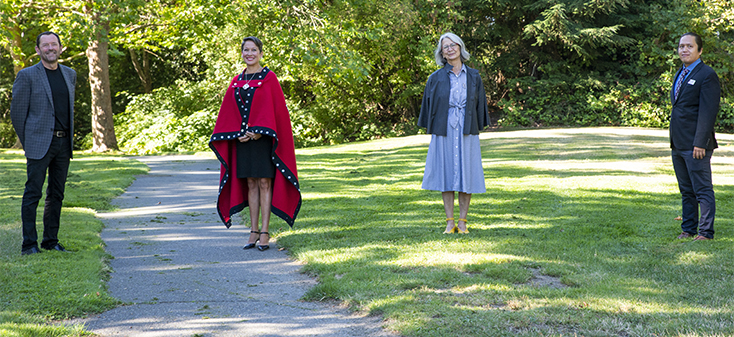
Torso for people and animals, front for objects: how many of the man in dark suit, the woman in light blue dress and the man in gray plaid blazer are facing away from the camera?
0

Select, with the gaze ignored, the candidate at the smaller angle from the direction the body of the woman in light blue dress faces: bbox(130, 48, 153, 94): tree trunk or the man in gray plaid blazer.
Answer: the man in gray plaid blazer

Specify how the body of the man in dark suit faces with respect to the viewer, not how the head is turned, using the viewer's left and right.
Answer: facing the viewer and to the left of the viewer

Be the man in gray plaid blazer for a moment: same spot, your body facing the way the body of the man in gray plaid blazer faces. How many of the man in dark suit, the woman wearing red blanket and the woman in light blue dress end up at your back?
0

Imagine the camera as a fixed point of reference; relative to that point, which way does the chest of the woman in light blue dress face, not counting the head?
toward the camera

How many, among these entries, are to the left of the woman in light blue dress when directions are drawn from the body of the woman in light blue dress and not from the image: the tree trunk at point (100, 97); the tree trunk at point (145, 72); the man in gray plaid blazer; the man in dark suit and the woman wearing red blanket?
1

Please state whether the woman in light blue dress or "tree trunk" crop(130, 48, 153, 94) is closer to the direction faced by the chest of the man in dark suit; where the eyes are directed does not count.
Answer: the woman in light blue dress

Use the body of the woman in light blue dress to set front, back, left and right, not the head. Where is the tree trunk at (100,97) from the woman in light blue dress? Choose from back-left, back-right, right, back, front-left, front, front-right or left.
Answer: back-right

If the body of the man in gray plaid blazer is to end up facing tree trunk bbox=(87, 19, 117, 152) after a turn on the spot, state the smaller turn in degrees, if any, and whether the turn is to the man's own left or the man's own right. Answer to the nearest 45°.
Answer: approximately 135° to the man's own left

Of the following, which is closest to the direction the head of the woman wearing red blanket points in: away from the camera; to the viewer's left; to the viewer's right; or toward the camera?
toward the camera

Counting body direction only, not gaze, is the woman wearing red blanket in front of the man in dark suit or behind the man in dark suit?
in front

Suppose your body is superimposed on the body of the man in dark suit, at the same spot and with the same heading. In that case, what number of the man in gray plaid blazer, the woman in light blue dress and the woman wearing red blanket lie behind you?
0

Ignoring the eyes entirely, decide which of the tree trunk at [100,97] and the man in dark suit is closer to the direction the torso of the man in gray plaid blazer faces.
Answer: the man in dark suit

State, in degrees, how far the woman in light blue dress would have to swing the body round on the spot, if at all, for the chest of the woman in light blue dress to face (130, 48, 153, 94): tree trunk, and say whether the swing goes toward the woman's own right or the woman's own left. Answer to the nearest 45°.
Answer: approximately 135° to the woman's own right

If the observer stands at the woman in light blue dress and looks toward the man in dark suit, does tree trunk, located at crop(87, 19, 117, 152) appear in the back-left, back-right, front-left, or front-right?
back-left

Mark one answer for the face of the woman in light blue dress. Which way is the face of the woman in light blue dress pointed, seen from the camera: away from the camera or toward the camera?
toward the camera
